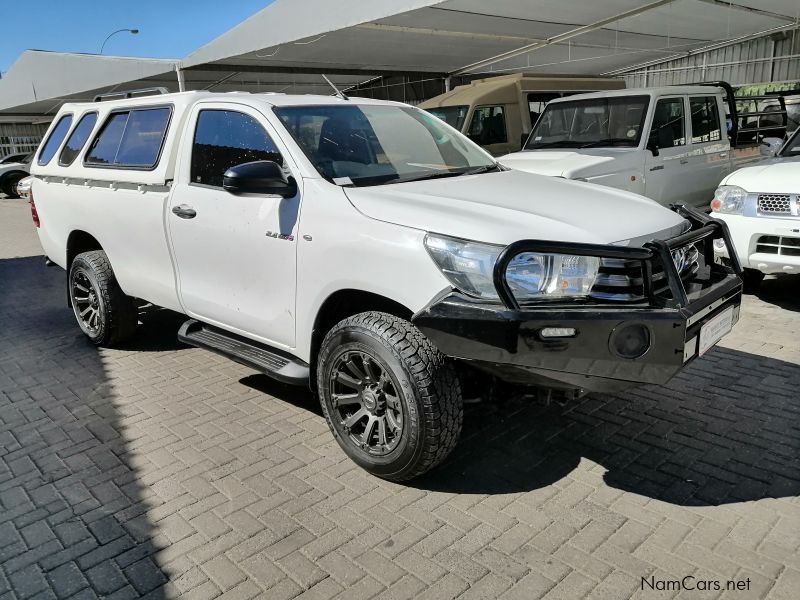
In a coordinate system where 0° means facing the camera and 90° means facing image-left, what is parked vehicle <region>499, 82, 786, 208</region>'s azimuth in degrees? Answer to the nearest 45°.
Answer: approximately 45°

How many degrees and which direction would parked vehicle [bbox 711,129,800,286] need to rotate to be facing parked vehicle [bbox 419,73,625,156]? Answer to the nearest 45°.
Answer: approximately 90° to its right

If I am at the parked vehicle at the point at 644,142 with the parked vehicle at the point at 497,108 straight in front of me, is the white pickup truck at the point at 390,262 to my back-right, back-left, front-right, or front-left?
back-left

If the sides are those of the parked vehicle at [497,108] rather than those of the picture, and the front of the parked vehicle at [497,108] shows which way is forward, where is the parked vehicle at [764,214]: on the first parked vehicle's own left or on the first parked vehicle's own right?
on the first parked vehicle's own left

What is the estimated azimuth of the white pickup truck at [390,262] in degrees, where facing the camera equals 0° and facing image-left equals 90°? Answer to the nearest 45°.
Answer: approximately 315°

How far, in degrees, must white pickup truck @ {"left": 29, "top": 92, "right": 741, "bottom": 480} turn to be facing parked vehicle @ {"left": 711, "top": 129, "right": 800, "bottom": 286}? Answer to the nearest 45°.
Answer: approximately 90° to its left

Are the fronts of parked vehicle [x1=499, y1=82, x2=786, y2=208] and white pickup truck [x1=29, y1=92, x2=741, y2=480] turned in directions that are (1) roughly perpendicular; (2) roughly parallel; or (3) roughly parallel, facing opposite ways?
roughly perpendicular

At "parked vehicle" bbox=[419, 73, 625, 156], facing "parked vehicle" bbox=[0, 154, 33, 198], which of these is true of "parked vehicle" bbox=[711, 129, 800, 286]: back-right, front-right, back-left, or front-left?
back-left

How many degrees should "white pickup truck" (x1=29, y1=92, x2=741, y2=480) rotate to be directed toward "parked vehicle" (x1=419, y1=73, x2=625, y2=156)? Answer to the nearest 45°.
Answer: approximately 135° to its left

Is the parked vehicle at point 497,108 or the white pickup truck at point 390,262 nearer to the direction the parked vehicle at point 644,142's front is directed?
the white pickup truck

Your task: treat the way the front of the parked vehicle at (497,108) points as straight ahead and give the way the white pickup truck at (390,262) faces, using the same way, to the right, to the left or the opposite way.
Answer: to the left

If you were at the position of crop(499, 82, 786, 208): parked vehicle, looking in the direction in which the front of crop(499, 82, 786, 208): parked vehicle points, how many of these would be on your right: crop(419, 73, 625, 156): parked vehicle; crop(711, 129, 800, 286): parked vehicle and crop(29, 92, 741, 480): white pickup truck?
1
